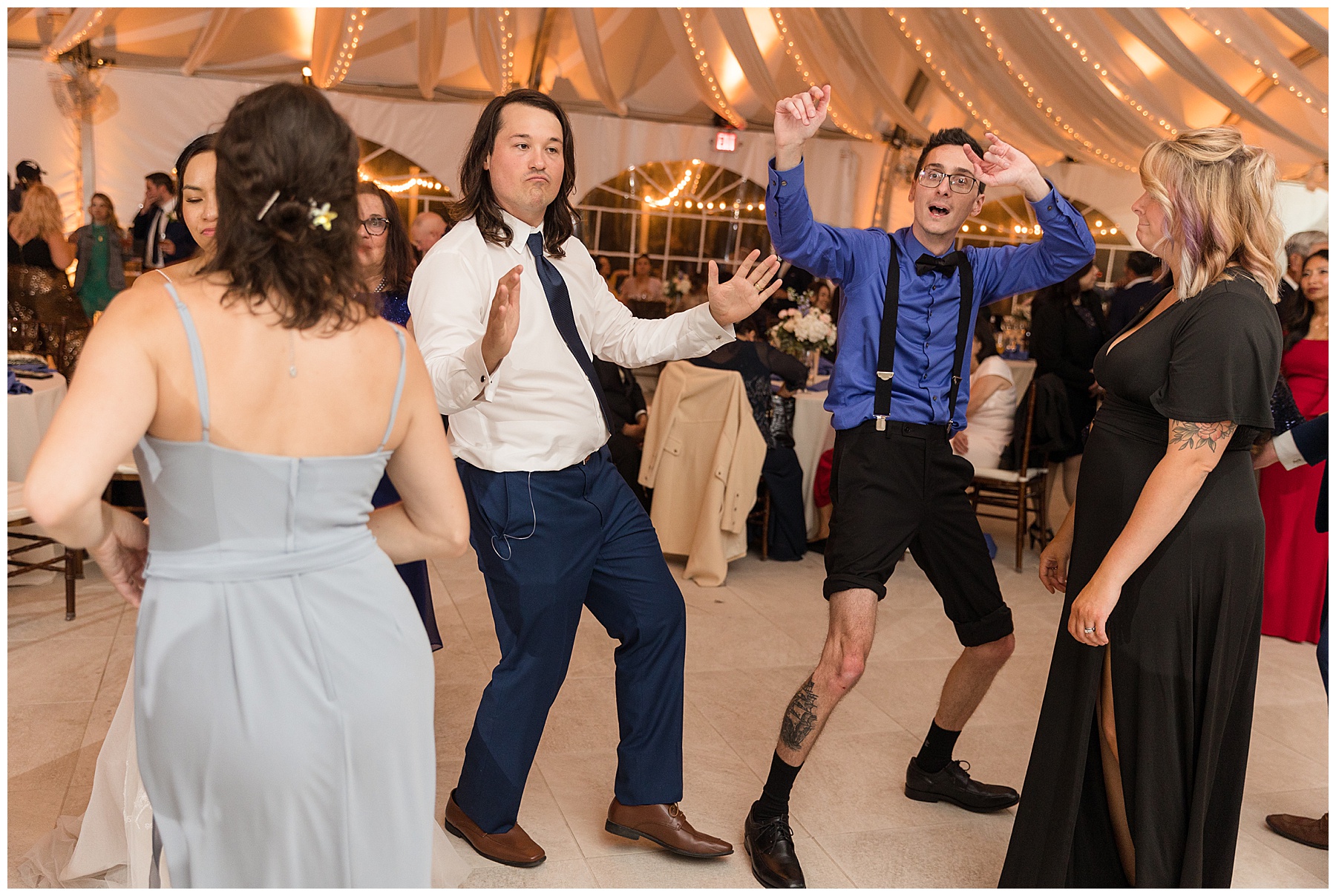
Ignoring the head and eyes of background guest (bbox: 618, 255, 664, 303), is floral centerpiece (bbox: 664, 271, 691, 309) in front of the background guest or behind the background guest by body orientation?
in front

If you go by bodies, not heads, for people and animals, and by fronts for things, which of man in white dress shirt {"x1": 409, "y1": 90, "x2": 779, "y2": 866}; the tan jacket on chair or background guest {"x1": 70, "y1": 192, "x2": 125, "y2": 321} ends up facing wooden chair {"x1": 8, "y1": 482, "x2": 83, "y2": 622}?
the background guest

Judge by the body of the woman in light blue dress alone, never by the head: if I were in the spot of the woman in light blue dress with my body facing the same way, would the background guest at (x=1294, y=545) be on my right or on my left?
on my right

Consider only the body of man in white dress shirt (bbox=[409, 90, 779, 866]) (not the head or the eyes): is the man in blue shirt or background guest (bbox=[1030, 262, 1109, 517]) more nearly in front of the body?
the man in blue shirt

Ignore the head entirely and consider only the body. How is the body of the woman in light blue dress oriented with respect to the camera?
away from the camera

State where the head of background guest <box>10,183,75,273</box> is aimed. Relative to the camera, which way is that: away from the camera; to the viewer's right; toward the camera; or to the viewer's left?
away from the camera

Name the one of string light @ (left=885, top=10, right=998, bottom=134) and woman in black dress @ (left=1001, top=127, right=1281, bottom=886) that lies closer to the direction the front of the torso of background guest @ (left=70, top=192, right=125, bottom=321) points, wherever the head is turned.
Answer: the woman in black dress

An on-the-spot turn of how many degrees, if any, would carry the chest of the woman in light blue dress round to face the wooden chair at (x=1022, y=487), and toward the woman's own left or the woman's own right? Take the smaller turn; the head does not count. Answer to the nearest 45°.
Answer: approximately 45° to the woman's own right

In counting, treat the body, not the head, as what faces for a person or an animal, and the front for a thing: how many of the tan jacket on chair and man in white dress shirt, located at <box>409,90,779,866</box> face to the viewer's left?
0

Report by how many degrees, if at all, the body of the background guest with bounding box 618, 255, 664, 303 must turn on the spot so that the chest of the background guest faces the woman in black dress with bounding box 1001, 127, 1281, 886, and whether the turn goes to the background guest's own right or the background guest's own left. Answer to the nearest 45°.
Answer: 0° — they already face them

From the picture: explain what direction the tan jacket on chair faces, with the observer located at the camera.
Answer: facing away from the viewer

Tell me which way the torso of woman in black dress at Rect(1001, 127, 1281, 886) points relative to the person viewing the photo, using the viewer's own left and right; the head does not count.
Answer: facing to the left of the viewer

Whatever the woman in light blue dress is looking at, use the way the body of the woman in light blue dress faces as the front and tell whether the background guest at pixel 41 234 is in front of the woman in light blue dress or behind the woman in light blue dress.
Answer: in front

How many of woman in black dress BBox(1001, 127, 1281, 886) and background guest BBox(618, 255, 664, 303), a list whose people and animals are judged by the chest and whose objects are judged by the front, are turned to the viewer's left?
1

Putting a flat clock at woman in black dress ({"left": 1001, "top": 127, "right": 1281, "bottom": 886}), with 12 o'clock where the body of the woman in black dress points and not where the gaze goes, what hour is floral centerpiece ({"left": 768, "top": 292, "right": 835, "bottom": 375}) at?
The floral centerpiece is roughly at 2 o'clock from the woman in black dress.
